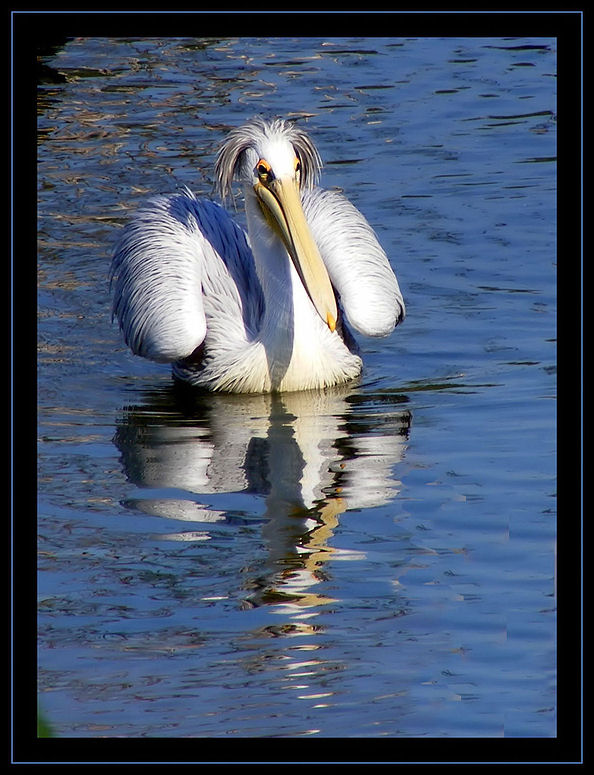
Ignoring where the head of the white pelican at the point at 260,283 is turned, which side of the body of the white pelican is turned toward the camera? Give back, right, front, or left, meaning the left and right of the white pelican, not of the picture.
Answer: front
